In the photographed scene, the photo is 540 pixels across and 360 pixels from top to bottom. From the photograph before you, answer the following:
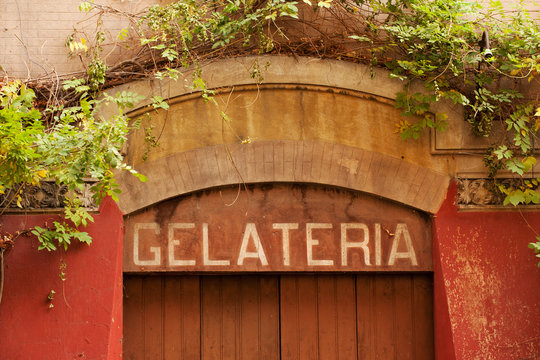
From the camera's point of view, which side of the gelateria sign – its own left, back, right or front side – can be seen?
front
